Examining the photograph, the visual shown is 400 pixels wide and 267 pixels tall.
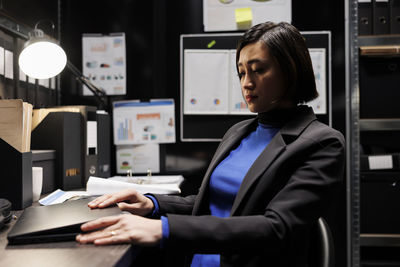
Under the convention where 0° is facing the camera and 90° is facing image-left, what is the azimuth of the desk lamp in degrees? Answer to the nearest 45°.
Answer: approximately 0°

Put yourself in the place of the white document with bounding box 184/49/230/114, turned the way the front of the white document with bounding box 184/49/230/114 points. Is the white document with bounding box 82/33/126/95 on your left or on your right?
on your right

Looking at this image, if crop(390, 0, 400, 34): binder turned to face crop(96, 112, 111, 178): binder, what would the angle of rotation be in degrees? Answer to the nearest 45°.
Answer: approximately 45° to its right

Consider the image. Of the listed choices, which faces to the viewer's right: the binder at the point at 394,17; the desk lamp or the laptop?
the laptop

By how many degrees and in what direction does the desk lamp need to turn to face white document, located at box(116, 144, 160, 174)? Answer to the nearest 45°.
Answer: approximately 135° to its left

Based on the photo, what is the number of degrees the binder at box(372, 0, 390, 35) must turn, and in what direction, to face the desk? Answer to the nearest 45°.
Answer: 0° — it already faces it

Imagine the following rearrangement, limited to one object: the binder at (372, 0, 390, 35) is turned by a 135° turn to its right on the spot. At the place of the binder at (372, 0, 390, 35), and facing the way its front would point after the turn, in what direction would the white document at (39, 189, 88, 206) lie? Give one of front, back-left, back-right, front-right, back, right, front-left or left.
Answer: left

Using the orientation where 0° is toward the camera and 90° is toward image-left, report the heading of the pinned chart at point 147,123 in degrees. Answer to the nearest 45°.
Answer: approximately 0°

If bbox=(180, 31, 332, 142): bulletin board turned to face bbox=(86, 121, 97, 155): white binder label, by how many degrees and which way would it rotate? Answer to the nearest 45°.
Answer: approximately 45° to its right
